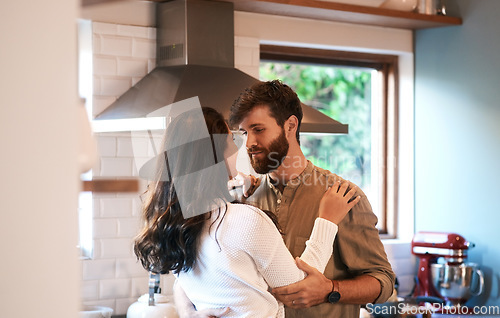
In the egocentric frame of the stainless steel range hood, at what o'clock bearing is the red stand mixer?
The red stand mixer is roughly at 10 o'clock from the stainless steel range hood.

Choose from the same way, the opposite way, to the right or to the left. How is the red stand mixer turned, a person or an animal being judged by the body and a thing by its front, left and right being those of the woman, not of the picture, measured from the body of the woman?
to the right

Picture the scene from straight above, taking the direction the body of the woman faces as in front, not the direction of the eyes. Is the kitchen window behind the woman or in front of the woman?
in front

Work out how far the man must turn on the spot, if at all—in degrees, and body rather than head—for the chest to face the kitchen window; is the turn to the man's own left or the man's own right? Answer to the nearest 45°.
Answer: approximately 135° to the man's own right

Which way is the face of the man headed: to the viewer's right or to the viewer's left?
to the viewer's left

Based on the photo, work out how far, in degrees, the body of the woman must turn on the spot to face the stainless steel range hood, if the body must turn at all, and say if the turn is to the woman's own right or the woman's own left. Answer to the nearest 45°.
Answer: approximately 45° to the woman's own left

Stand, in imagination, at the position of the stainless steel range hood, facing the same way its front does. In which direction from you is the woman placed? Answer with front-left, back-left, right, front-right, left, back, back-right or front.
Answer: front-right

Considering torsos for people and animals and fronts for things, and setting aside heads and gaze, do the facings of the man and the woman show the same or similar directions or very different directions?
very different directions

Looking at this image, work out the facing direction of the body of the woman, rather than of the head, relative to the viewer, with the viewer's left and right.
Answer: facing away from the viewer and to the right of the viewer
